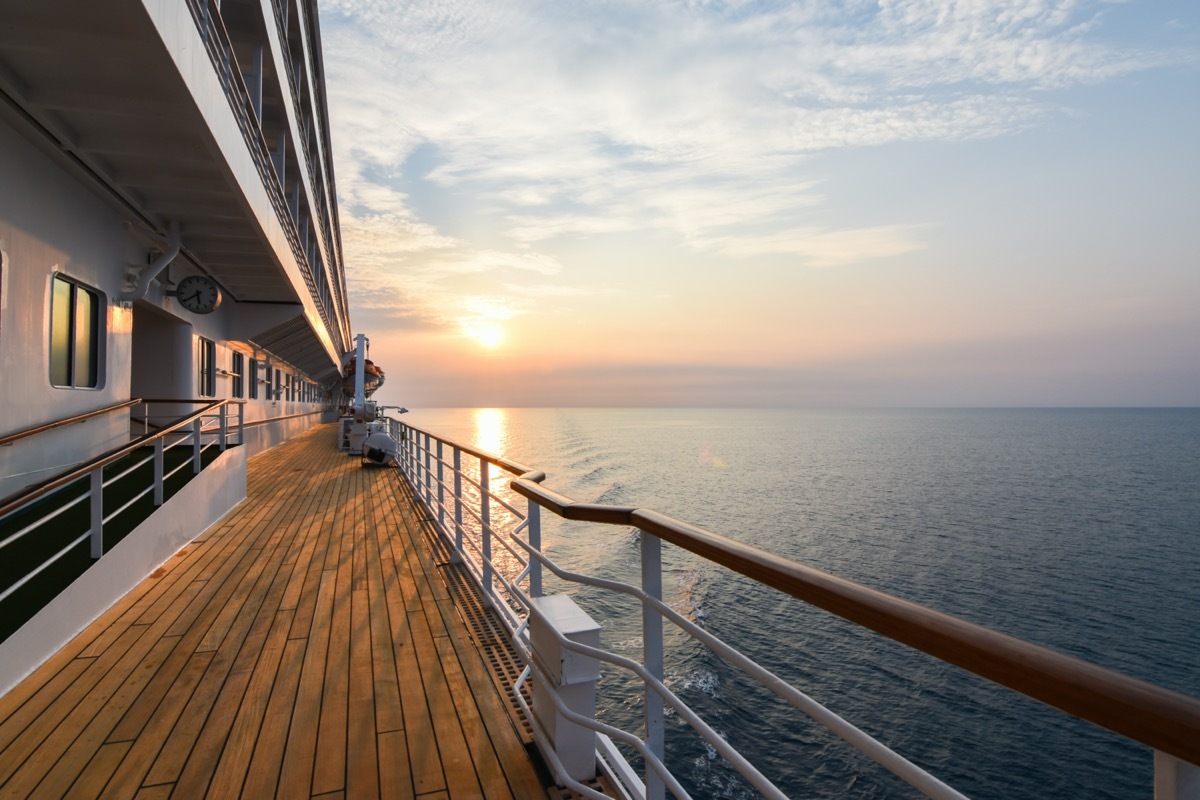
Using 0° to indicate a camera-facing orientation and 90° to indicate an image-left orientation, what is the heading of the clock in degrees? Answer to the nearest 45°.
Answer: approximately 0°
